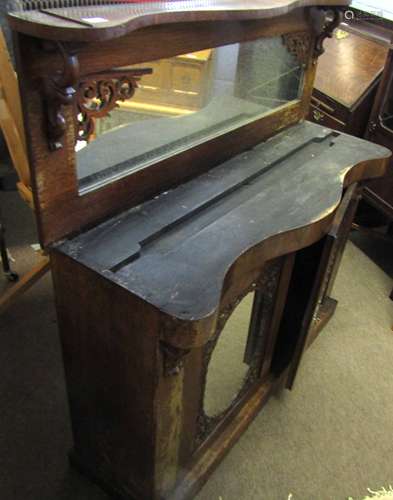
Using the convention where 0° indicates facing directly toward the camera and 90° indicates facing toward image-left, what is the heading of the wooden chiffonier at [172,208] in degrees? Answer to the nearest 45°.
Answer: approximately 315°

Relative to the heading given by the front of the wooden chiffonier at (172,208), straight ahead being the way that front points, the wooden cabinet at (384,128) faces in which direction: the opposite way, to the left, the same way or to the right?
to the right

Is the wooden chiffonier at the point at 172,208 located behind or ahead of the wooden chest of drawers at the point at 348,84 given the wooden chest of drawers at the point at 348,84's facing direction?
ahead

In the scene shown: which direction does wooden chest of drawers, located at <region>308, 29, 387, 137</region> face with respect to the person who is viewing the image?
facing the viewer and to the left of the viewer
